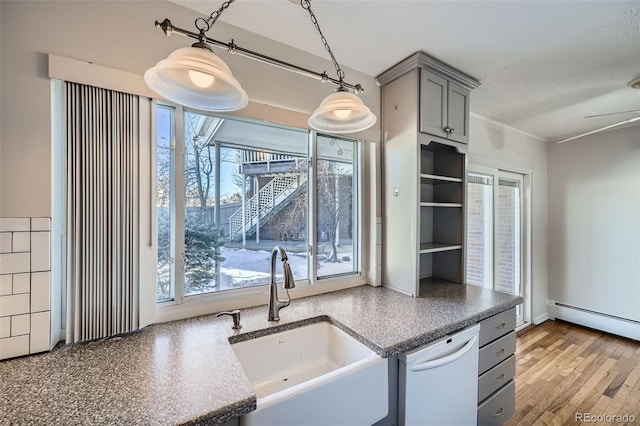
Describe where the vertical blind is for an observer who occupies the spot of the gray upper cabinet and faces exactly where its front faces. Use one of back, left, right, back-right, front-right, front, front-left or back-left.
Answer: right

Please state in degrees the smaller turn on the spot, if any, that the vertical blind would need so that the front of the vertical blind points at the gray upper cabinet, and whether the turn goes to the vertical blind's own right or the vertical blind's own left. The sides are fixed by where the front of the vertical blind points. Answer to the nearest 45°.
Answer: approximately 45° to the vertical blind's own left

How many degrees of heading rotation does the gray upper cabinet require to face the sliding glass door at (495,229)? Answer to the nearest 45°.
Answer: approximately 90° to its left

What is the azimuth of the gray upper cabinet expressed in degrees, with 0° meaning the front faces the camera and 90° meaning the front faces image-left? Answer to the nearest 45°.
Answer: approximately 315°

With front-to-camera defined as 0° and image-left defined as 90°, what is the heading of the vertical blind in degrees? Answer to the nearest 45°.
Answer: approximately 315°
